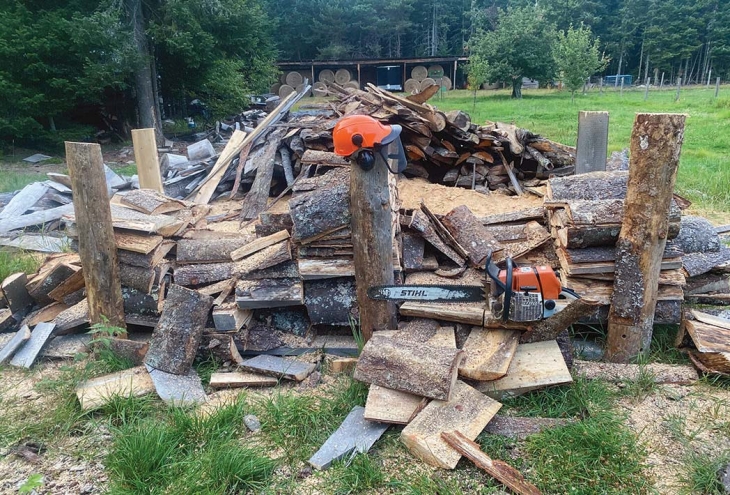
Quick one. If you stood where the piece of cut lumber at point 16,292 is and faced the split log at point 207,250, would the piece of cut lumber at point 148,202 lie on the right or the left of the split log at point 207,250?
left

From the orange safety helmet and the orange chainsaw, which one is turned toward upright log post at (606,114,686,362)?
the orange safety helmet

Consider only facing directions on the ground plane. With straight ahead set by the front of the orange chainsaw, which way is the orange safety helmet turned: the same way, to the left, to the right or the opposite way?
the opposite way

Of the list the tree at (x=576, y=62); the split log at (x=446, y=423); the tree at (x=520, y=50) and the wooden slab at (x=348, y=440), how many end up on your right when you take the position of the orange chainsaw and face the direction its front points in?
2

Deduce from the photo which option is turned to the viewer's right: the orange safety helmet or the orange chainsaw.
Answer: the orange safety helmet

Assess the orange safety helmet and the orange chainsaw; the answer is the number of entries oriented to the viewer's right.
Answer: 1

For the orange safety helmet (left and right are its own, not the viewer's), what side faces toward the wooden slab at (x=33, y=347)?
back

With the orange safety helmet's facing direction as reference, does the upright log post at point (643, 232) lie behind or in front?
in front

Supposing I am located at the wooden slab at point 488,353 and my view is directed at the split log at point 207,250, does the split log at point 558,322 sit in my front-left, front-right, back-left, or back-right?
back-right

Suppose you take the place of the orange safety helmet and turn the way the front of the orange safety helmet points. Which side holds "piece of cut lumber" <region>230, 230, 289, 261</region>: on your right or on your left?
on your left

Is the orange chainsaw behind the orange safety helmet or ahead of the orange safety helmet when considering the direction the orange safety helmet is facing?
ahead

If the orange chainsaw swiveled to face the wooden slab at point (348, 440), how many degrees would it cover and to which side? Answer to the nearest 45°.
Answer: approximately 45° to its left

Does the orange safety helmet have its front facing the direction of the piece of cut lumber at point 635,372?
yes

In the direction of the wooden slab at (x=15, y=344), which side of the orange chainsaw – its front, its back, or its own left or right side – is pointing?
front

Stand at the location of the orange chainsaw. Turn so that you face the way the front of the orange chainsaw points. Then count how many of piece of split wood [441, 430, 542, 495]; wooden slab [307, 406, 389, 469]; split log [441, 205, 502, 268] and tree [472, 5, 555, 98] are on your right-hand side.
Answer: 2

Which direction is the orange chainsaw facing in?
to the viewer's left

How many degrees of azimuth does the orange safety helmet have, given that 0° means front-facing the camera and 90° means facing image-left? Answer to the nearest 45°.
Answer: approximately 270°

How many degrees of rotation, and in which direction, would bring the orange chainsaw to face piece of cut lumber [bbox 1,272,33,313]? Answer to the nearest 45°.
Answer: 0° — it already faces it
